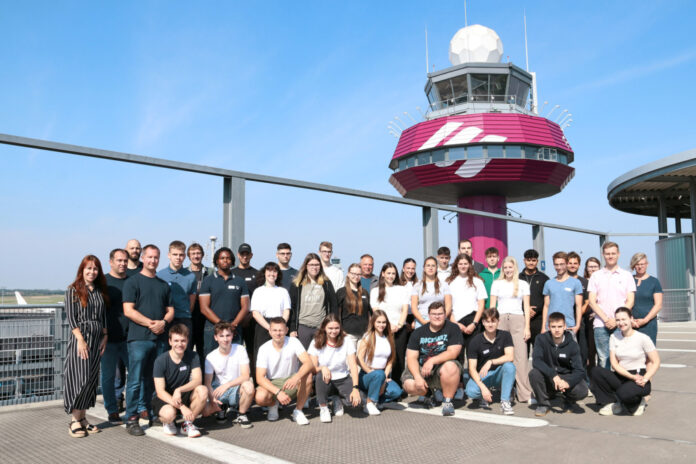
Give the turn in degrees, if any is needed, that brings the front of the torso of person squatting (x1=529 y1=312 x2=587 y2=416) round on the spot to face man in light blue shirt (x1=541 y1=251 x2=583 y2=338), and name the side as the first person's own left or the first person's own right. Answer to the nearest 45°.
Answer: approximately 180°

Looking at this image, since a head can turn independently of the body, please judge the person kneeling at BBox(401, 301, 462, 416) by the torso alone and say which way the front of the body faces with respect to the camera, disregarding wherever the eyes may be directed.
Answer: toward the camera

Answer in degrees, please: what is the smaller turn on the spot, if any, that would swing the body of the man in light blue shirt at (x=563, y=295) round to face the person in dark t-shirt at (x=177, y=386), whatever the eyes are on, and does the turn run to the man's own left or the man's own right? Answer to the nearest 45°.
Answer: approximately 45° to the man's own right

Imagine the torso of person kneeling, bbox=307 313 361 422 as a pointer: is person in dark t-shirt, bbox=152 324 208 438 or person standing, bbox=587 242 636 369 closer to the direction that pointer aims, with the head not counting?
the person in dark t-shirt

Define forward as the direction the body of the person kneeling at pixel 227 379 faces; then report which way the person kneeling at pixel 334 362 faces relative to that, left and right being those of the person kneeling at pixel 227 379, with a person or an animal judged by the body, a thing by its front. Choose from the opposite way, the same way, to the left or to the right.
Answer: the same way

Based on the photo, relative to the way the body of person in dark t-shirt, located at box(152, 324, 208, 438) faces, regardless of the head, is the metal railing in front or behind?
behind

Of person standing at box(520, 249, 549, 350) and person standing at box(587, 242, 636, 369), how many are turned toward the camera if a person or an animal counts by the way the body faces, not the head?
2

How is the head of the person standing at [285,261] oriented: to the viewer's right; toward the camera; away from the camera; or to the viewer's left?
toward the camera

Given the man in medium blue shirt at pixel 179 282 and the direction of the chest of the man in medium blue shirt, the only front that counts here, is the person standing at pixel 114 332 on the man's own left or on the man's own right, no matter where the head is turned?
on the man's own right

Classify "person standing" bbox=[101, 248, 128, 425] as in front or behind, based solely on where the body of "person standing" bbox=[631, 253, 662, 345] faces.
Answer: in front

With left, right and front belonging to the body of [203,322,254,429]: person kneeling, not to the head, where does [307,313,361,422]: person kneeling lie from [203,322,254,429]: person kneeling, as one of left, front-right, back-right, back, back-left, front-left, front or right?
left

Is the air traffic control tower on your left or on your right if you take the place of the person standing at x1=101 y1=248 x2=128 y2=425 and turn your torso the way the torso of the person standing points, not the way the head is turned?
on your left

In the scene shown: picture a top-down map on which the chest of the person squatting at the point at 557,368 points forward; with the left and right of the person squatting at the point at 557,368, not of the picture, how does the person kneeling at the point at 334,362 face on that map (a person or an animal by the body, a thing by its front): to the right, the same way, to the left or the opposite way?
the same way

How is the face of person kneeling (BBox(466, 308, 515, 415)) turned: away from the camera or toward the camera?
toward the camera

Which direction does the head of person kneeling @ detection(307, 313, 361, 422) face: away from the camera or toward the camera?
toward the camera

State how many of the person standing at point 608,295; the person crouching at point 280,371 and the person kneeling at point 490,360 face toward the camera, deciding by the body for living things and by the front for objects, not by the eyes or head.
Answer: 3

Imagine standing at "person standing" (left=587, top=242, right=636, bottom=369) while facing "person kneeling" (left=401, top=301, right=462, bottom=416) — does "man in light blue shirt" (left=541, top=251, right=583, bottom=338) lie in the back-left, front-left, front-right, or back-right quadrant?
front-right

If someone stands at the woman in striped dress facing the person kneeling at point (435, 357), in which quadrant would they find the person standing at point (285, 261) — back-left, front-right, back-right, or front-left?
front-left

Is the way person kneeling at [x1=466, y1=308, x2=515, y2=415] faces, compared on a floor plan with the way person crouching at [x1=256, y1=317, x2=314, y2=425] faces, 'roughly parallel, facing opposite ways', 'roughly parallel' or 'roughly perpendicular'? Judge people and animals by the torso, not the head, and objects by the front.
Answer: roughly parallel

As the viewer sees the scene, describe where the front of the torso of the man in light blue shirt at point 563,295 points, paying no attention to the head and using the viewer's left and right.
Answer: facing the viewer
